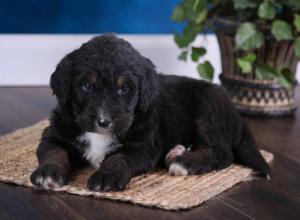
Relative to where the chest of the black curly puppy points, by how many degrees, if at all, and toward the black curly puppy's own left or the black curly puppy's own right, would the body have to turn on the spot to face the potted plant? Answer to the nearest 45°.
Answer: approximately 180°

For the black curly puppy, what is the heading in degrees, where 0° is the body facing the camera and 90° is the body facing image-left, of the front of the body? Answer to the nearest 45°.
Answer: approximately 45°
